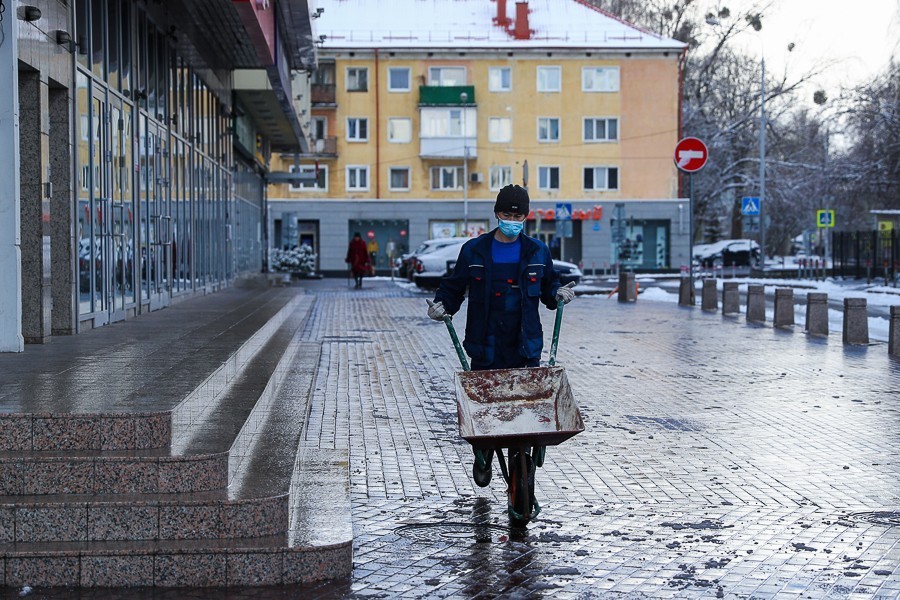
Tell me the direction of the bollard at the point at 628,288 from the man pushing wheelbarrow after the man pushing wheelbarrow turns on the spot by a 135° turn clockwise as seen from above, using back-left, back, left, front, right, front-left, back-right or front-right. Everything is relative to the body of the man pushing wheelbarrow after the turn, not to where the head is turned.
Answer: front-right

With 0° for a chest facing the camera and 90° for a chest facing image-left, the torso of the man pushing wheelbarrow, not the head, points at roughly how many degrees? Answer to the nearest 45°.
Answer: approximately 0°

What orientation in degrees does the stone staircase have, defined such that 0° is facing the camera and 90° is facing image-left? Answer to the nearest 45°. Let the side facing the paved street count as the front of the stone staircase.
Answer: approximately 315°

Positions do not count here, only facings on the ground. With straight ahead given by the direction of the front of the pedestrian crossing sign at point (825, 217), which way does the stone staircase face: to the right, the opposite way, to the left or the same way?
to the left

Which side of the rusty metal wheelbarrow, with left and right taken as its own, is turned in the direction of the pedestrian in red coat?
back

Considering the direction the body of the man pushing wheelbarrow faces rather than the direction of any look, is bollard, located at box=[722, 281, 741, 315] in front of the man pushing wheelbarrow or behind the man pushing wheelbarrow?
behind

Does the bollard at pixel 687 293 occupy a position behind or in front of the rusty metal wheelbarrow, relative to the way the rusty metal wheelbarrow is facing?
behind
